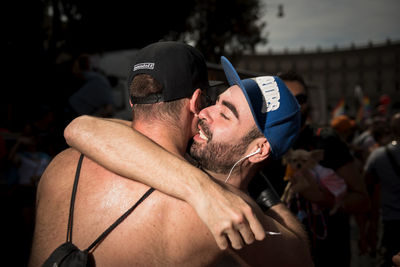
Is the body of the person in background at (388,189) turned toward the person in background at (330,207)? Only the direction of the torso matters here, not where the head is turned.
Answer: no

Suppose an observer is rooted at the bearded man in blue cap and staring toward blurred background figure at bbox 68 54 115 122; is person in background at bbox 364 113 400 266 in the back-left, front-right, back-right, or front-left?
front-right

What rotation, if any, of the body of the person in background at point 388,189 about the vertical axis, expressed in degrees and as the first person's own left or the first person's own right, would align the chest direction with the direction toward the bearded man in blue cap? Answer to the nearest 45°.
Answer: approximately 180°

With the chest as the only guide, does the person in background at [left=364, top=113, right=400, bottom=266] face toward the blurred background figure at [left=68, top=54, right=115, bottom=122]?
no

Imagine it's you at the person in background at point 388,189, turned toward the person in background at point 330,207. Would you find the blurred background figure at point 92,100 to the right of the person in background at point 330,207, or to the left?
right

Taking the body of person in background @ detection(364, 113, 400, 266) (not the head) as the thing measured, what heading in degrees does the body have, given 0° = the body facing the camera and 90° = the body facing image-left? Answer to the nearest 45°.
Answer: approximately 180°
